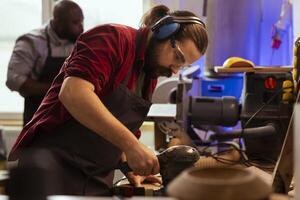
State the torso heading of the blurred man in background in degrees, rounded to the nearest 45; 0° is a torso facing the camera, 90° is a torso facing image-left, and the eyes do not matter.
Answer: approximately 315°

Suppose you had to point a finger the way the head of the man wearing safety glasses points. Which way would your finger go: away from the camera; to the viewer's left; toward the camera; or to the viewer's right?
to the viewer's right

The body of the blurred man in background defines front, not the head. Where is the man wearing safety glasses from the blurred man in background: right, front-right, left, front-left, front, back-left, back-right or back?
front-right
